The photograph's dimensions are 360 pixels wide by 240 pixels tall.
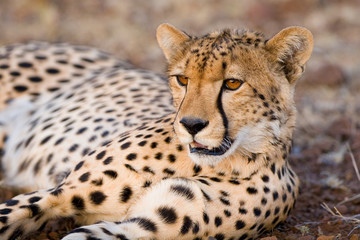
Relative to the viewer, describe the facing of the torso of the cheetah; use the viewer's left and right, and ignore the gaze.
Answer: facing the viewer and to the right of the viewer
